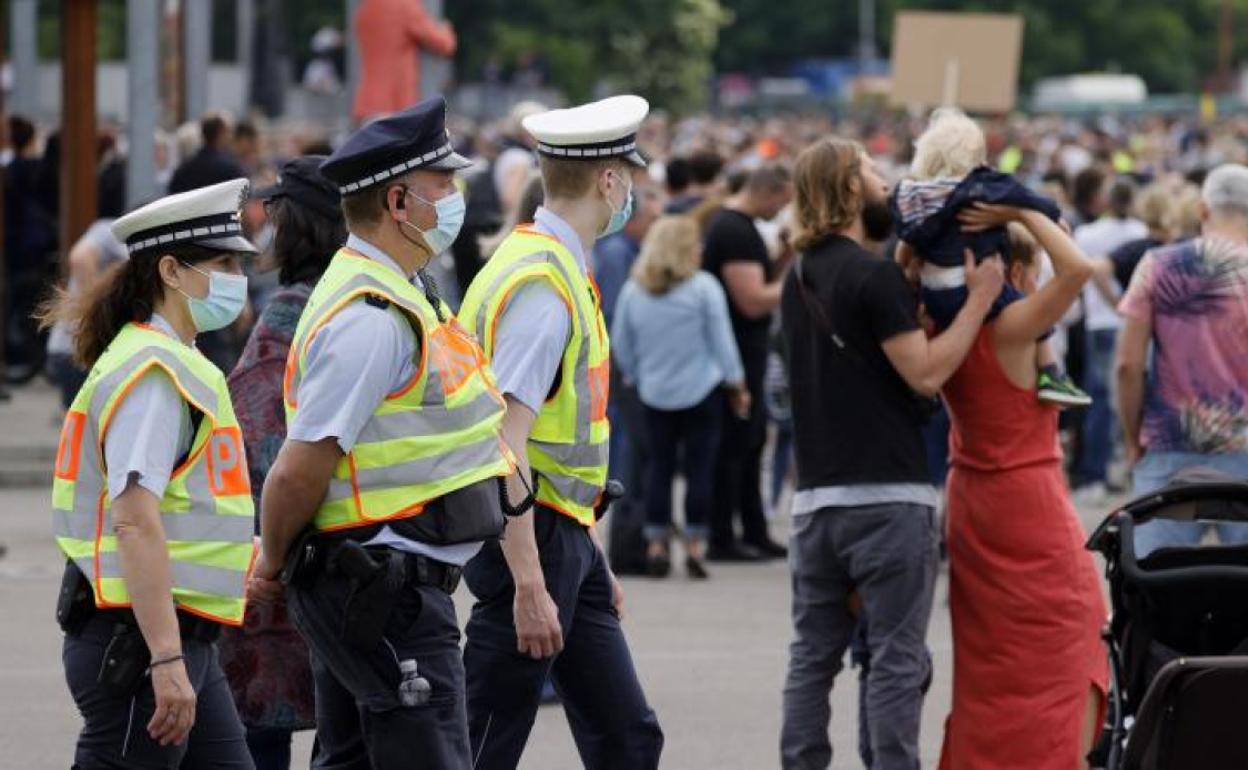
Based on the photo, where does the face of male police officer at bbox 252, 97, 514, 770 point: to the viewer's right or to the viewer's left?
to the viewer's right

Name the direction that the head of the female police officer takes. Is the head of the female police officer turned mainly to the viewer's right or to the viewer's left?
to the viewer's right

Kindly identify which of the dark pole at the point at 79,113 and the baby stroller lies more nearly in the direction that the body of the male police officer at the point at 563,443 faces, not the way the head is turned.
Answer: the baby stroller

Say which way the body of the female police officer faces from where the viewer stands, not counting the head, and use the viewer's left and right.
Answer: facing to the right of the viewer

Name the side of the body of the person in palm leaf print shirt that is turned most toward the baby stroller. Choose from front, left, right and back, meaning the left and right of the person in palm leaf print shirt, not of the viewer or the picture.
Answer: back

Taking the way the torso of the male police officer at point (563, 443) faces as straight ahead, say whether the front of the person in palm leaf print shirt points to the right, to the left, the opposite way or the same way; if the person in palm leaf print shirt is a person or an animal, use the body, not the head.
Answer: to the left

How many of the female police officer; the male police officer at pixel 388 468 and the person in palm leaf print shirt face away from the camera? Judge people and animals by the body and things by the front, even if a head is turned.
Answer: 1

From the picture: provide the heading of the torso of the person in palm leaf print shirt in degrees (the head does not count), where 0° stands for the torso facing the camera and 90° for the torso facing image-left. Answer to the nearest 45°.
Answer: approximately 180°

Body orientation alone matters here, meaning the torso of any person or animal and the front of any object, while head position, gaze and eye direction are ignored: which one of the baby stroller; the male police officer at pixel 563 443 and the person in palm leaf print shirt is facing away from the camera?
the person in palm leaf print shirt

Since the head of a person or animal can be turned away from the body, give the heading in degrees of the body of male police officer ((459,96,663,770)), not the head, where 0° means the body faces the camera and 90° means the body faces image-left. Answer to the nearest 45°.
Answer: approximately 270°

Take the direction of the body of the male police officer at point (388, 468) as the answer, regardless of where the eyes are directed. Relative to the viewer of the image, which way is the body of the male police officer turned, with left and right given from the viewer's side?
facing to the right of the viewer
